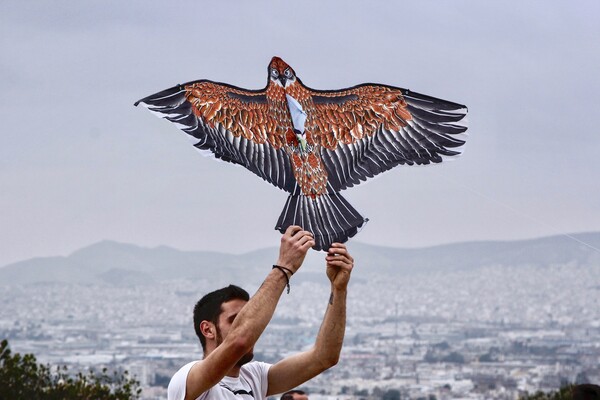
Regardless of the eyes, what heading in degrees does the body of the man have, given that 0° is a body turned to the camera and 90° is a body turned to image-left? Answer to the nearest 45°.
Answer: approximately 315°

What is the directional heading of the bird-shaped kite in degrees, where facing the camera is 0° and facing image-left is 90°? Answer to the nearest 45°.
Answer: approximately 0°
